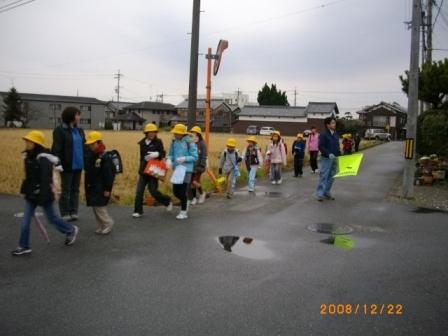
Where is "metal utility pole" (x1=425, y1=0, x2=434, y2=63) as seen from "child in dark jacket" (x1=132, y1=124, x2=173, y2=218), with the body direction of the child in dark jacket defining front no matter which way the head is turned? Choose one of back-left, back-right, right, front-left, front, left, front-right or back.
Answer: back

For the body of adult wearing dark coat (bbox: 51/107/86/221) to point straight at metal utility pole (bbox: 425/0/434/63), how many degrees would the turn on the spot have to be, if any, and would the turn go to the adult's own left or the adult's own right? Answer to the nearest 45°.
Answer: approximately 90° to the adult's own left

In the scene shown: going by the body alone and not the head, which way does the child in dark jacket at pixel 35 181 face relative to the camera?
to the viewer's left

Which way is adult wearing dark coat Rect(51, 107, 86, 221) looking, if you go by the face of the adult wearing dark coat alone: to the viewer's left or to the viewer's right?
to the viewer's right

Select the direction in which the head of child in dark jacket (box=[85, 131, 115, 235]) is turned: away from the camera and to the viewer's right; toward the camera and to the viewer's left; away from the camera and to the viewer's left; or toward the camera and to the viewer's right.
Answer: toward the camera and to the viewer's left

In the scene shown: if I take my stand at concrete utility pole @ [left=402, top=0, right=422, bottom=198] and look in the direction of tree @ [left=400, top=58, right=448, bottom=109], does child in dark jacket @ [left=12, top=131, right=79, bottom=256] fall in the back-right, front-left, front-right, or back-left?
back-left

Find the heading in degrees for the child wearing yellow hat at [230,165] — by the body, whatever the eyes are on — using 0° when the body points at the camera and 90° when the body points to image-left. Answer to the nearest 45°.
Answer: approximately 0°

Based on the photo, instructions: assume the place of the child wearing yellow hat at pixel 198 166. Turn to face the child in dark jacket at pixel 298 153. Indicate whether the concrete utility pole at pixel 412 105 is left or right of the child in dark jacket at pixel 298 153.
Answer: right

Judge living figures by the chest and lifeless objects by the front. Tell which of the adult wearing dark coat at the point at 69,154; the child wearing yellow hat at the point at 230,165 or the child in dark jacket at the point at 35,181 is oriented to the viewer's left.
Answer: the child in dark jacket

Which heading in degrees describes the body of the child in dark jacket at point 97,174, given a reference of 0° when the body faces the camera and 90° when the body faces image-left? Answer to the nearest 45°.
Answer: approximately 45°

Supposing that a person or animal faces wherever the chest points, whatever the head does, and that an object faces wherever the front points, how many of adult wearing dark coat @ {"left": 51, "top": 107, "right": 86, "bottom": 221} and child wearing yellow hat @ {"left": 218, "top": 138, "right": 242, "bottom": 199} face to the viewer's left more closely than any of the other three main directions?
0

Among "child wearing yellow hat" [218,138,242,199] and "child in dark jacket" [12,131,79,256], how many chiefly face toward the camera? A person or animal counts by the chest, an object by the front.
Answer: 1

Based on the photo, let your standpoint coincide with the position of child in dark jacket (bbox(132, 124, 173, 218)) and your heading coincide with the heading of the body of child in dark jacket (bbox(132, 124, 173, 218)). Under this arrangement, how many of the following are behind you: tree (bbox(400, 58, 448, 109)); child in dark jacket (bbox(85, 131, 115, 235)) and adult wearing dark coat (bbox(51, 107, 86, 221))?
1

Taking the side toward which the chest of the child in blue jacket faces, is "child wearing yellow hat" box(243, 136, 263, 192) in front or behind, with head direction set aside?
behind

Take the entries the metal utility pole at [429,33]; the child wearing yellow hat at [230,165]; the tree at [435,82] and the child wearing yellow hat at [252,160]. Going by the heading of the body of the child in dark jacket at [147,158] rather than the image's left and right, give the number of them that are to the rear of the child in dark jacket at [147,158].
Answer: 4
